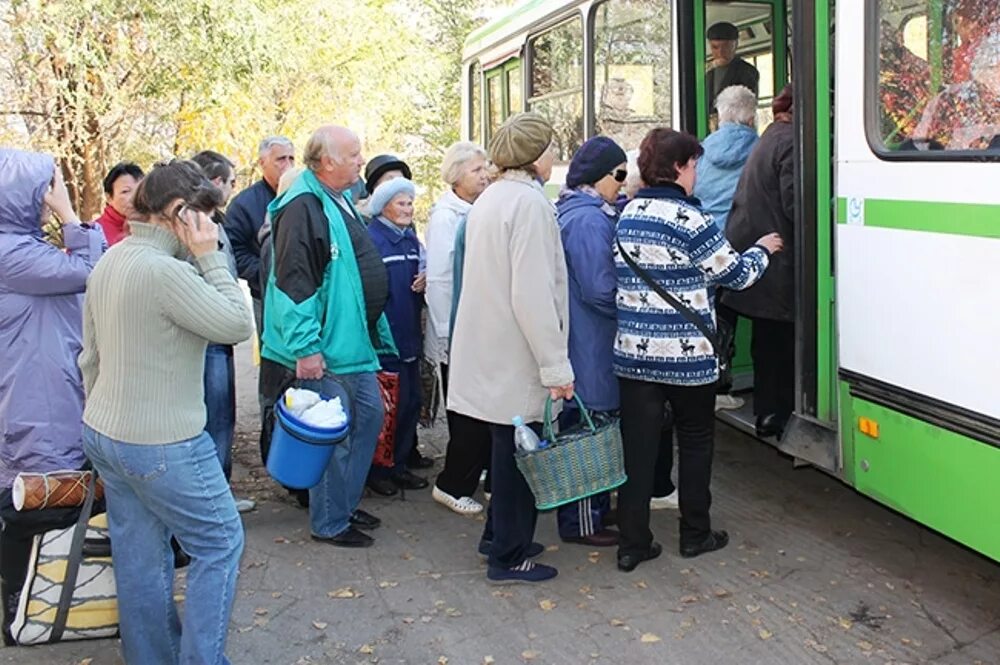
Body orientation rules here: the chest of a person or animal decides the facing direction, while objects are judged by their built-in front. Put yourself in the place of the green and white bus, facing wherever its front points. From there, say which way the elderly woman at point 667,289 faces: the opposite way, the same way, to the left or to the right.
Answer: to the left

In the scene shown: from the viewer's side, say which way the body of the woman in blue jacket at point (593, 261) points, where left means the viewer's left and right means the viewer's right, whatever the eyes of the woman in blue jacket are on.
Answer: facing to the right of the viewer

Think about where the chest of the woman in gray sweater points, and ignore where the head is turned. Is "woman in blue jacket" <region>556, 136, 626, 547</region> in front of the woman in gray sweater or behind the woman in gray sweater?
in front

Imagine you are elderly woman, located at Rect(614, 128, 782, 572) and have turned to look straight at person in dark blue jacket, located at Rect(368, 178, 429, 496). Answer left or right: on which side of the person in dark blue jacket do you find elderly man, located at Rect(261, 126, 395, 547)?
left

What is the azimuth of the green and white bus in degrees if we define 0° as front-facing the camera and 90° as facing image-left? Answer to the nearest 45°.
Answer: approximately 315°

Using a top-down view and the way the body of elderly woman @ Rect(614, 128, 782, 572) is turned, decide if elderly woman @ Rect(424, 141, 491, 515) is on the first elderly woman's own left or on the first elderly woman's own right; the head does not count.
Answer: on the first elderly woman's own left

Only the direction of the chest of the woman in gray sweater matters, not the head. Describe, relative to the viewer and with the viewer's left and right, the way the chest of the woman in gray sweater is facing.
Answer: facing away from the viewer and to the right of the viewer

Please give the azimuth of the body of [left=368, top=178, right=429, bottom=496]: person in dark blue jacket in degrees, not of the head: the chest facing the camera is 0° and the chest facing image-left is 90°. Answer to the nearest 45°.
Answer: approximately 315°

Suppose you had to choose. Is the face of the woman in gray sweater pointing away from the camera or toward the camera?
away from the camera

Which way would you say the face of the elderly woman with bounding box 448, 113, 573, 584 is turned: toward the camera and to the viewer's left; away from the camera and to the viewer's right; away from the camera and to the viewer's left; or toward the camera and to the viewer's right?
away from the camera and to the viewer's right

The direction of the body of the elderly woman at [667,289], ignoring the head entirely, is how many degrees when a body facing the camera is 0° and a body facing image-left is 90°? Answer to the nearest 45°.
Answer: approximately 225°

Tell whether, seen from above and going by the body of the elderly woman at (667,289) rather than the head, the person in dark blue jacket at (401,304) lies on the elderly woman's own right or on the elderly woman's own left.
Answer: on the elderly woman's own left

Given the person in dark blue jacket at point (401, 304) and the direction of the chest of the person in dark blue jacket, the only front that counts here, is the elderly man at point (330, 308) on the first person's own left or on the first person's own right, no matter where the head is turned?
on the first person's own right
